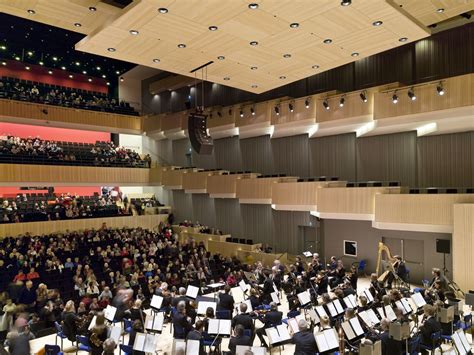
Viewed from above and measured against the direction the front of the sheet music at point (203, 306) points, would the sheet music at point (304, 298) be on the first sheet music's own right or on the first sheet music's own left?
on the first sheet music's own left

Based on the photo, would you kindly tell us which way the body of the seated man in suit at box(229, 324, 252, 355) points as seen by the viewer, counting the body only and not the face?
away from the camera

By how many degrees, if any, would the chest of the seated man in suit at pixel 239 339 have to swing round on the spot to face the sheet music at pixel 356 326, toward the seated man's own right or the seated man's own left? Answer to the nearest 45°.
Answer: approximately 90° to the seated man's own right

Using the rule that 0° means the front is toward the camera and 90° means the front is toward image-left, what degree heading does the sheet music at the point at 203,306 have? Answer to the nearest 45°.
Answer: approximately 0°

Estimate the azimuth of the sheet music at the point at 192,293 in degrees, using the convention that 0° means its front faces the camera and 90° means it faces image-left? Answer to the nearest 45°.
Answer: approximately 0°

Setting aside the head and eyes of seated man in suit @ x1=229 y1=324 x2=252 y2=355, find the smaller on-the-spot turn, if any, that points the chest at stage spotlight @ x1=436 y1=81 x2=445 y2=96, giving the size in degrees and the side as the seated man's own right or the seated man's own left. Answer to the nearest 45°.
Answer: approximately 45° to the seated man's own right

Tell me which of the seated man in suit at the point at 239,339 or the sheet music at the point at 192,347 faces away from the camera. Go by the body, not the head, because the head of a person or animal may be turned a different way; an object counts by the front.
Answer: the seated man in suit

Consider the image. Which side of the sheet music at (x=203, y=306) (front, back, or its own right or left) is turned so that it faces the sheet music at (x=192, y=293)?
back

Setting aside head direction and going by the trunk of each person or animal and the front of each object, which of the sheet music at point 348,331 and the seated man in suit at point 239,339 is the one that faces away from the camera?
the seated man in suit

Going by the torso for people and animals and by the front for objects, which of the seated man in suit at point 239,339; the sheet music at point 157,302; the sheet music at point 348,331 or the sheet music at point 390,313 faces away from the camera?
the seated man in suit

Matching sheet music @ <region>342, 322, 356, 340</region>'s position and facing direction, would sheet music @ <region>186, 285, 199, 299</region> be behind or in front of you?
behind

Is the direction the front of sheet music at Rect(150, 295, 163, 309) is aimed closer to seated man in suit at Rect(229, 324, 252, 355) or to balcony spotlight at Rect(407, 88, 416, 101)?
the seated man in suit
